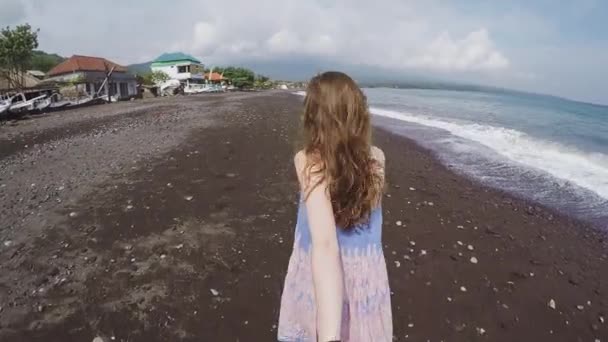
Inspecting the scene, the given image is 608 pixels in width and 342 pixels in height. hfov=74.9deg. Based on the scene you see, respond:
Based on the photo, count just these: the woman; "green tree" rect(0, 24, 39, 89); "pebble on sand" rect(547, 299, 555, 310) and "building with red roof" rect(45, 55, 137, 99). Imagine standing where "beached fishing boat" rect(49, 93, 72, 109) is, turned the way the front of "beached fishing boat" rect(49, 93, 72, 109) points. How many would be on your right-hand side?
2

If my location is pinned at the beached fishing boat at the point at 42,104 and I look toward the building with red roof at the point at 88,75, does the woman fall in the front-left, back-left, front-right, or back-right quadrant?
back-right

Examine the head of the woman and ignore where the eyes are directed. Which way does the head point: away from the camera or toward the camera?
away from the camera
